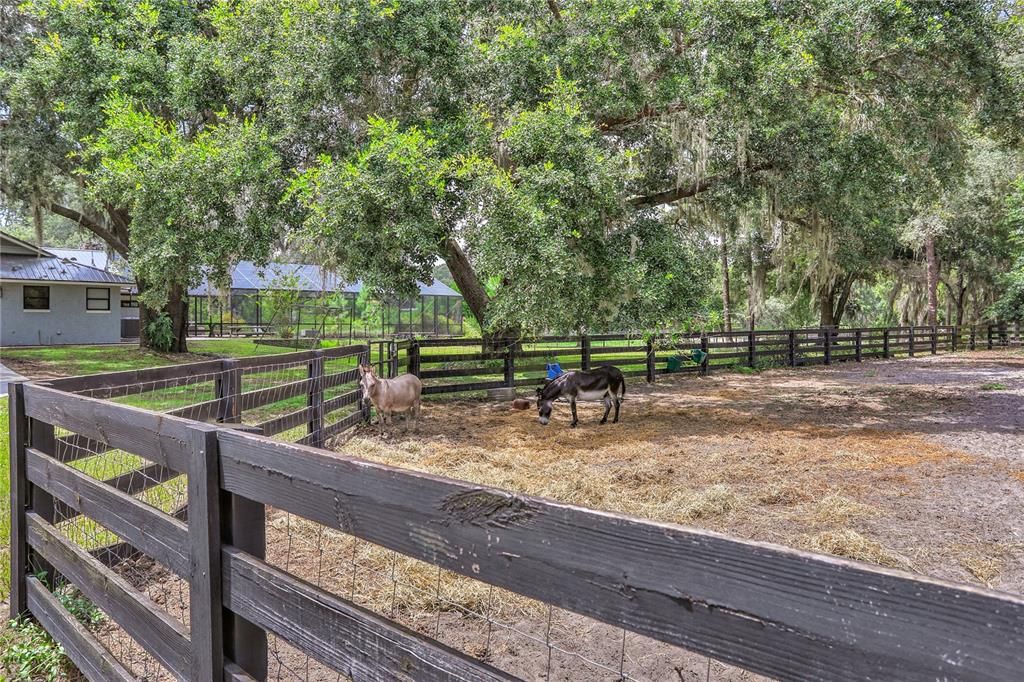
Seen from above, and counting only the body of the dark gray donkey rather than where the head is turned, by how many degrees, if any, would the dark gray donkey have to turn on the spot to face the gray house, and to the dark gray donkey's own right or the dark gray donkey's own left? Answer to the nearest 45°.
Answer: approximately 45° to the dark gray donkey's own right

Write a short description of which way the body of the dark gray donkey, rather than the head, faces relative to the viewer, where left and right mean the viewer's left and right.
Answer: facing to the left of the viewer

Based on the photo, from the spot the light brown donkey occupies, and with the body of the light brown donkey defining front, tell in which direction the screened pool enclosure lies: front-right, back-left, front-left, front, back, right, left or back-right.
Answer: back-right

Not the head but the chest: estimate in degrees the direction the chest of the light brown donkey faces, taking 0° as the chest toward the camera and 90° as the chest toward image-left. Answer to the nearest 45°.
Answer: approximately 45°

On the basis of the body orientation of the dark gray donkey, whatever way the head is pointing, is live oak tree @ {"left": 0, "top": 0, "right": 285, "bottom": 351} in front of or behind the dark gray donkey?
in front
